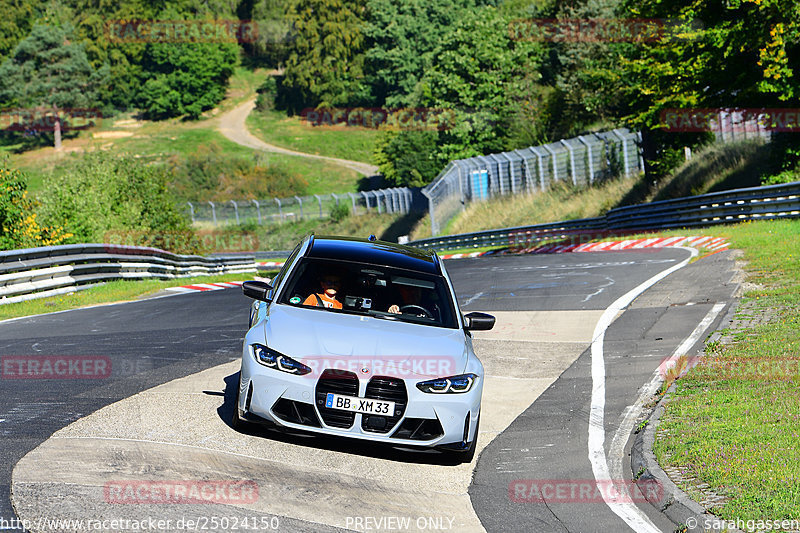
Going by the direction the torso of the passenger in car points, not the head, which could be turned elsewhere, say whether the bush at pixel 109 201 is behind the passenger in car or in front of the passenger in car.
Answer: behind

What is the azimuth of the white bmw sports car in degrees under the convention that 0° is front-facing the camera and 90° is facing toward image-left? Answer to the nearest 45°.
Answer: approximately 0°

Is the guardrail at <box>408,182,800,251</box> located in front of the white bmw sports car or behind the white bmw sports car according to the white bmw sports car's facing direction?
behind
